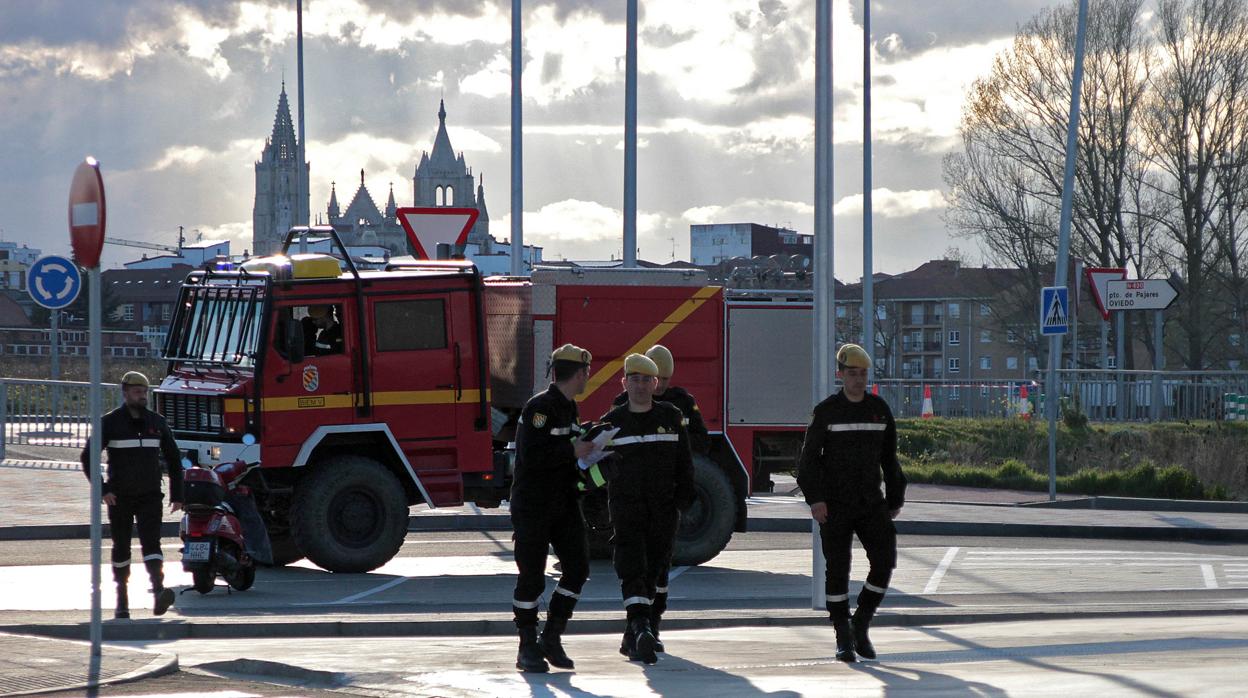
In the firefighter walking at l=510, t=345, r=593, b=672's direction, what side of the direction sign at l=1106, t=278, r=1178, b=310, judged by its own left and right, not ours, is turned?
front

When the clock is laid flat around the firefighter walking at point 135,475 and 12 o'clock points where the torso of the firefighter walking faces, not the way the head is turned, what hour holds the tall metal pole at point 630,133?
The tall metal pole is roughly at 7 o'clock from the firefighter walking.

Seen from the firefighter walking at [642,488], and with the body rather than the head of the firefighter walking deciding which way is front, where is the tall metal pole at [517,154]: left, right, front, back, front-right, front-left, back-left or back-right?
back

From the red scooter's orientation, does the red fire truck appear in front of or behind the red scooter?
in front

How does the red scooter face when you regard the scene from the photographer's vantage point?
facing away from the viewer and to the right of the viewer

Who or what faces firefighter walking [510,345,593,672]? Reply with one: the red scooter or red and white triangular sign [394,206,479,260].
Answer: the red and white triangular sign

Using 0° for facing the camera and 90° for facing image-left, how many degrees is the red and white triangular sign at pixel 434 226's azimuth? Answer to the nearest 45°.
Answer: approximately 0°

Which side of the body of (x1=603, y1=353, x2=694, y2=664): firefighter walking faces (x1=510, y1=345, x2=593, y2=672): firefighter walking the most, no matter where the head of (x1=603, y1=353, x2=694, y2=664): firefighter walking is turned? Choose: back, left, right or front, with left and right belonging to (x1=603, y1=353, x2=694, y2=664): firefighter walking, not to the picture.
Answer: right

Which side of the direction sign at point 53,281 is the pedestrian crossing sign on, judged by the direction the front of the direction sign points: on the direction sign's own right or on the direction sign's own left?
on the direction sign's own left
